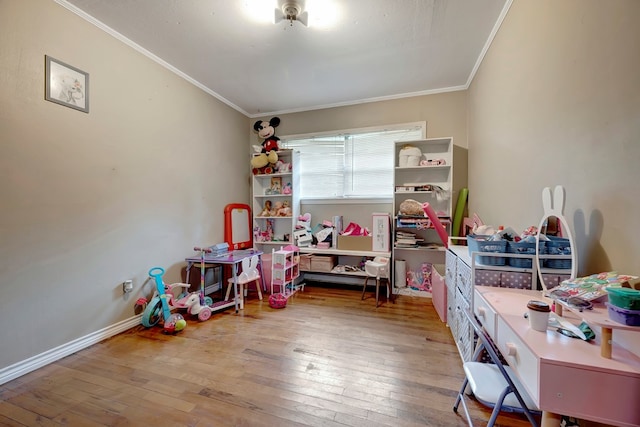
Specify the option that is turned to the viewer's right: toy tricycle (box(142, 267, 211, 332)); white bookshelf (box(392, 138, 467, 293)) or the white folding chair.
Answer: the white folding chair

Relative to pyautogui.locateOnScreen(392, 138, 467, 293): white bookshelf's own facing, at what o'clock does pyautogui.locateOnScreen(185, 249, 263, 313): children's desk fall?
The children's desk is roughly at 2 o'clock from the white bookshelf.

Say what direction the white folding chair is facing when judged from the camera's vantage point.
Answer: facing to the right of the viewer

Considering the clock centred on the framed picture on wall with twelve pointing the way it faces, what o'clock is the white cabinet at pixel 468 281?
The white cabinet is roughly at 12 o'clock from the framed picture on wall.

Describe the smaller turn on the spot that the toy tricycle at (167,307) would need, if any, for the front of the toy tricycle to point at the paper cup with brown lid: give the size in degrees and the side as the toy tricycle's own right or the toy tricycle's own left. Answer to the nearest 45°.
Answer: approximately 90° to the toy tricycle's own left

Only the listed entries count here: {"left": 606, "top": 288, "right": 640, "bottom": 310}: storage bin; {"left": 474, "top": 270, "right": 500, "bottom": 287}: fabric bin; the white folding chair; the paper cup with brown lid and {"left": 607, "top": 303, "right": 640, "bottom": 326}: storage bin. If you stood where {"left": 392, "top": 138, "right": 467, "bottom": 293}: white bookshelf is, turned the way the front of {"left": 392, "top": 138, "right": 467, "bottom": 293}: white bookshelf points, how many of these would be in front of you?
5

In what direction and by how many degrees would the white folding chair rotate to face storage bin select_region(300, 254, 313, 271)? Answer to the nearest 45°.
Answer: approximately 135° to its left
